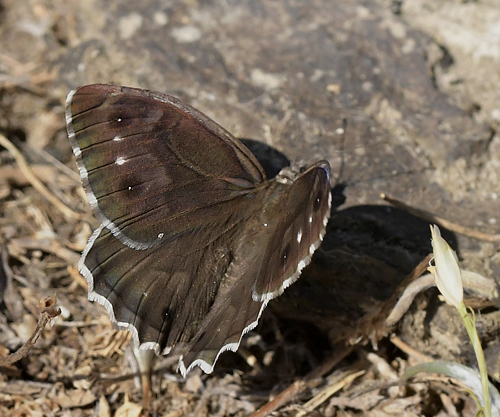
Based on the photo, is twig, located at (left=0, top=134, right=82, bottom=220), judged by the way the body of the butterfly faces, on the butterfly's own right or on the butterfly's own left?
on the butterfly's own left

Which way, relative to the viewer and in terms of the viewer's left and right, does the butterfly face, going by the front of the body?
facing away from the viewer and to the right of the viewer
